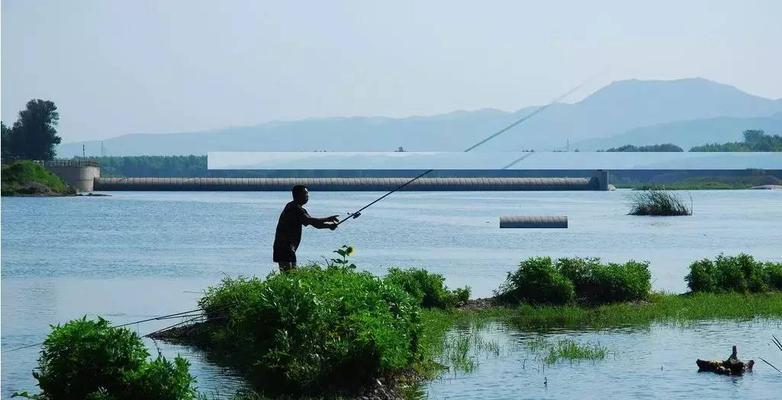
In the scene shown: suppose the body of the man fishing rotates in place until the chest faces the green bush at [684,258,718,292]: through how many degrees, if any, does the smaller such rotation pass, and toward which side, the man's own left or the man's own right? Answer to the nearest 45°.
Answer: approximately 45° to the man's own left

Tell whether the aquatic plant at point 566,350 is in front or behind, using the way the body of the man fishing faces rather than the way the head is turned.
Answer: in front

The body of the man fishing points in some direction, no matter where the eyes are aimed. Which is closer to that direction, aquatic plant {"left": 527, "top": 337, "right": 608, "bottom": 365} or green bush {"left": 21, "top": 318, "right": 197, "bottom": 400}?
the aquatic plant

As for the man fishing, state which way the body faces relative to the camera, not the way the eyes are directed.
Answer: to the viewer's right

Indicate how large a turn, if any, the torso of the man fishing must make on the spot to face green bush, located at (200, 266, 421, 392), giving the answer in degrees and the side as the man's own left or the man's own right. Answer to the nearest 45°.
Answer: approximately 90° to the man's own right

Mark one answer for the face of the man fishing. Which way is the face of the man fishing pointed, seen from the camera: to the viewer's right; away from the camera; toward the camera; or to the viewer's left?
to the viewer's right

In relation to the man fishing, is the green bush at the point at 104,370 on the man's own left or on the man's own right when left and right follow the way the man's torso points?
on the man's own right

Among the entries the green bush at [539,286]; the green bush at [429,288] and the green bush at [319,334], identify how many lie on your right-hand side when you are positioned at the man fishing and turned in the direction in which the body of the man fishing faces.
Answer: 1
